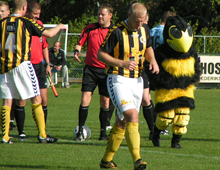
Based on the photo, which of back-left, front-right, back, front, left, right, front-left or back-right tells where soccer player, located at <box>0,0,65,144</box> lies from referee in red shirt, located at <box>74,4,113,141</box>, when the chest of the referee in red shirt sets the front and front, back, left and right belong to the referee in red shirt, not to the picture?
front-right

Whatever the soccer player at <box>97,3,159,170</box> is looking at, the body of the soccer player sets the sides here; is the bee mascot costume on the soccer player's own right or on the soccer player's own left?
on the soccer player's own left

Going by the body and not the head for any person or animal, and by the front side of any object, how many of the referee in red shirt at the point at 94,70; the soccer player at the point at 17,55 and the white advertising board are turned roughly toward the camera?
2

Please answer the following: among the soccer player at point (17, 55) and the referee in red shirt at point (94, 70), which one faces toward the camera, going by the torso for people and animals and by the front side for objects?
the referee in red shirt

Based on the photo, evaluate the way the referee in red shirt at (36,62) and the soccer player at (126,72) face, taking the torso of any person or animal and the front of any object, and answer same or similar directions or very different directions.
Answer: same or similar directions

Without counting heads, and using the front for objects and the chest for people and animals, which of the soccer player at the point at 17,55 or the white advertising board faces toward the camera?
the white advertising board

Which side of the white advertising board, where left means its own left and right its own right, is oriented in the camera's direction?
front

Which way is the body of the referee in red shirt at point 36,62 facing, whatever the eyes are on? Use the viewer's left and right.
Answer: facing the viewer and to the right of the viewer

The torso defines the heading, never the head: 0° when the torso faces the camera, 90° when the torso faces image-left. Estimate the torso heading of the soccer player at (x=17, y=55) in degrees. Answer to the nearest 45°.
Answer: approximately 225°

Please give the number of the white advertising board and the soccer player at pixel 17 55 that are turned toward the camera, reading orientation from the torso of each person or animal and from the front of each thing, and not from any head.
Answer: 1

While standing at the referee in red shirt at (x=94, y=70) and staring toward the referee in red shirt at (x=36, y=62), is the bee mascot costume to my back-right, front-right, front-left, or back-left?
back-left

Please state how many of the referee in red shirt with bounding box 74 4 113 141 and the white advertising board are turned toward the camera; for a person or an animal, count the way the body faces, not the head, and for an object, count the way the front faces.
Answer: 2
